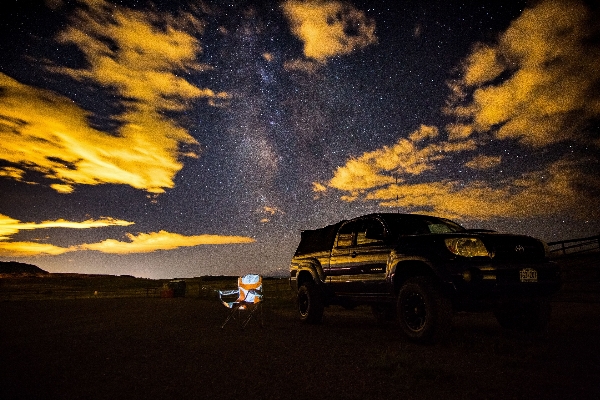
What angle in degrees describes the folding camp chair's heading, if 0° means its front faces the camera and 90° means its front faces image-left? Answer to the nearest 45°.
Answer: approximately 45°

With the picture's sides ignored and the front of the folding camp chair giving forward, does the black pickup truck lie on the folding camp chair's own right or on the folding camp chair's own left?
on the folding camp chair's own left

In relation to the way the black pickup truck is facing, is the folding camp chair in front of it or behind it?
behind

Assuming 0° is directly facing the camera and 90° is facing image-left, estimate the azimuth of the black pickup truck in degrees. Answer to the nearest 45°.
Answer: approximately 315°
